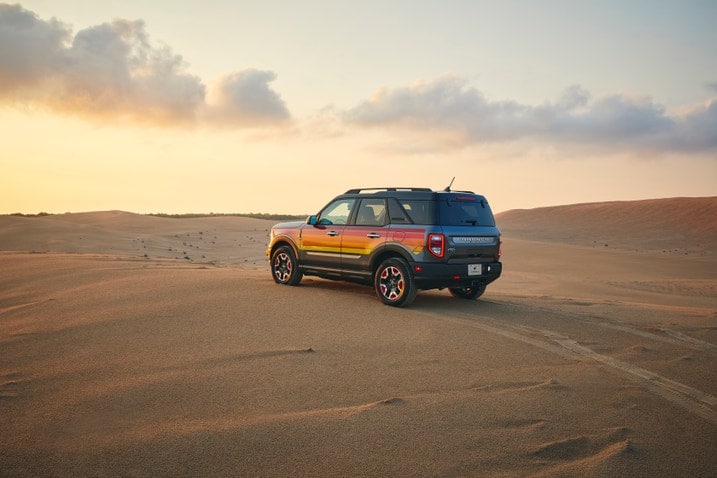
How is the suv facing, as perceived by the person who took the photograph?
facing away from the viewer and to the left of the viewer
